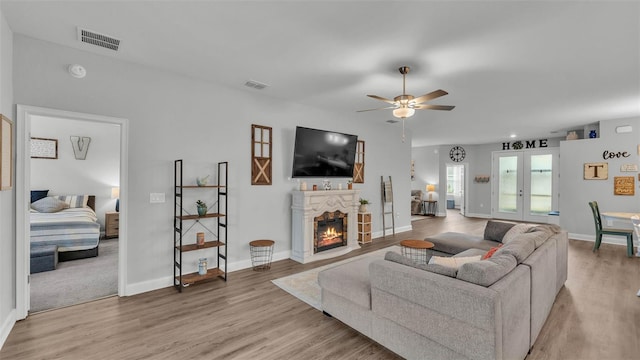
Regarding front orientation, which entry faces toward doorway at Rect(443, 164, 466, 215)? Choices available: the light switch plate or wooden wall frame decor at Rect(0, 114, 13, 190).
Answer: the wooden wall frame decor

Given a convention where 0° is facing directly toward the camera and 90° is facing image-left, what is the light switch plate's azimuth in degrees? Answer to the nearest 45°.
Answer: approximately 0°

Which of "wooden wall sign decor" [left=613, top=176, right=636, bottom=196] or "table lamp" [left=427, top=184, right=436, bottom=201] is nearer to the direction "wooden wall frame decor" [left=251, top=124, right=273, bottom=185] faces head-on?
the wooden wall sign decor

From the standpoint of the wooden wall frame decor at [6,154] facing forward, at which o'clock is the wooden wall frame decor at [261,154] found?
the wooden wall frame decor at [261,154] is roughly at 12 o'clock from the wooden wall frame decor at [6,154].

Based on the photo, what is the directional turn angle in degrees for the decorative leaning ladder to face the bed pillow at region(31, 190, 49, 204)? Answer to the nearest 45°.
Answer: approximately 135° to its right

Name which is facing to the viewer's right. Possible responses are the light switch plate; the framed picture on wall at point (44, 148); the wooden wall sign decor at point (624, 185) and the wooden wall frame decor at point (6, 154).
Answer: the wooden wall frame decor at point (6, 154)

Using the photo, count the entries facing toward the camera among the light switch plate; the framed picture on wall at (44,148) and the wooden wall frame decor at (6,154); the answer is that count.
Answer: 2

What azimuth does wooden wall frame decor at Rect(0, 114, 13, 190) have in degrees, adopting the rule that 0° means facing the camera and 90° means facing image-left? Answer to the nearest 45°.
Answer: approximately 270°
